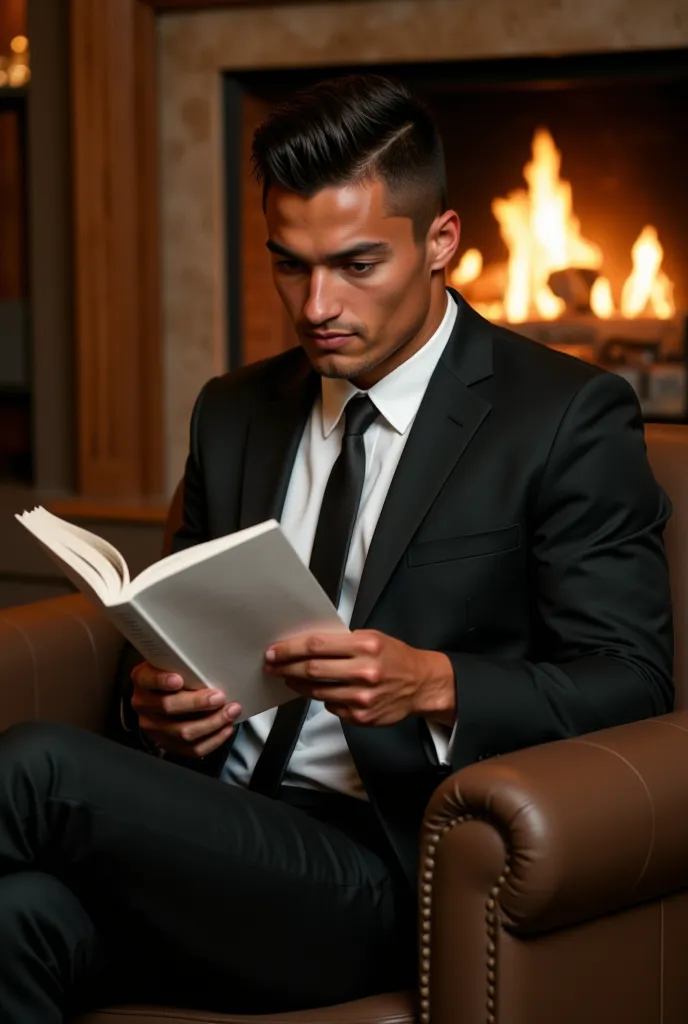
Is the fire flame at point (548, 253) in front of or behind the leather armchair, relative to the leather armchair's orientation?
behind

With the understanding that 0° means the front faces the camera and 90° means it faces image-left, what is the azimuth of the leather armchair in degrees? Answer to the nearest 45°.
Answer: approximately 45°

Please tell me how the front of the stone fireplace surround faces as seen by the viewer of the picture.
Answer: facing the viewer

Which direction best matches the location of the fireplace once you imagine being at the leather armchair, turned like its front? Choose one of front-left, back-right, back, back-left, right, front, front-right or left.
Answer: back-right

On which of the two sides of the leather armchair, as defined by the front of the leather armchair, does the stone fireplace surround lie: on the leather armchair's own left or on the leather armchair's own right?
on the leather armchair's own right

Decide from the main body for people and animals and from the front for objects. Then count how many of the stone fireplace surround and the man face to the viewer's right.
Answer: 0

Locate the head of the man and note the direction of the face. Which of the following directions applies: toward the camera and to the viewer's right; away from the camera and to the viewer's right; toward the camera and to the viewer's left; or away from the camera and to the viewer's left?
toward the camera and to the viewer's left

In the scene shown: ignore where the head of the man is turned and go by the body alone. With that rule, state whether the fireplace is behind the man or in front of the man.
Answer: behind

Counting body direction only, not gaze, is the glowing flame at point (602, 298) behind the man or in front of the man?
behind
